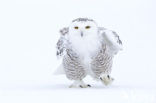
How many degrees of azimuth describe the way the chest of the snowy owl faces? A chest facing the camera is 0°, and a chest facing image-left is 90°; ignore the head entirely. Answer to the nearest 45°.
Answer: approximately 0°
